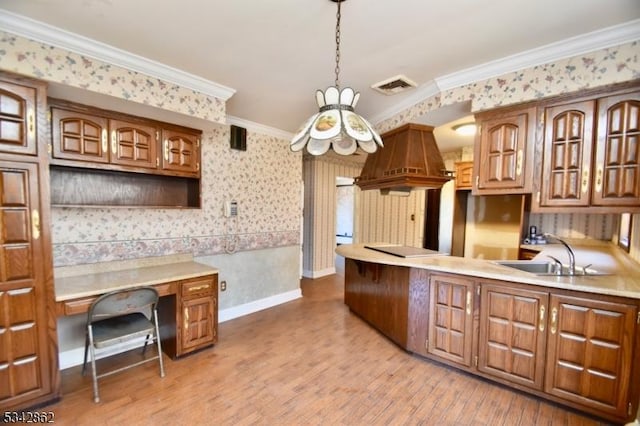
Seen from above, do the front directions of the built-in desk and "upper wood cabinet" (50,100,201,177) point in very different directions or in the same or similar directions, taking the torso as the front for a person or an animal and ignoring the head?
same or similar directions

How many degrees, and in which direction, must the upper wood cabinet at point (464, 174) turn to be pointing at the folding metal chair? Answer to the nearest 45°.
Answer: approximately 45° to its right

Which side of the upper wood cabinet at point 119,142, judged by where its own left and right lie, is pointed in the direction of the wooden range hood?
front

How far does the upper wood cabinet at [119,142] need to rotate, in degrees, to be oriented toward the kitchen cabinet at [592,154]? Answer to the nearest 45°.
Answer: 0° — it already faces it

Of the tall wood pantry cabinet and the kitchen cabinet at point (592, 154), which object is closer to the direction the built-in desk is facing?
the kitchen cabinet

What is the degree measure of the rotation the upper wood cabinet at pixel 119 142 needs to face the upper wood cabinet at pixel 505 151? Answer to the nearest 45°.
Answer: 0° — it already faces it

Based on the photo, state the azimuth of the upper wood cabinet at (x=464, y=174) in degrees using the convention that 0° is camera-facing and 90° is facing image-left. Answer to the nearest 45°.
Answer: approximately 0°

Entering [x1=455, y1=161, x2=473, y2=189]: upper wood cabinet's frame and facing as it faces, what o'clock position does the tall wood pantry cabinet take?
The tall wood pantry cabinet is roughly at 1 o'clock from the upper wood cabinet.

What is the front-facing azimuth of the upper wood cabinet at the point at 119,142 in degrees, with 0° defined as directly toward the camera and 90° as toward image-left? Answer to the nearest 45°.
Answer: approximately 315°

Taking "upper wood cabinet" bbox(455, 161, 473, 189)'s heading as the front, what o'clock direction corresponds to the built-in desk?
The built-in desk is roughly at 1 o'clock from the upper wood cabinet.

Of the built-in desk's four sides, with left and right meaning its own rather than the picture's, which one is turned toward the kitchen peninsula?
front

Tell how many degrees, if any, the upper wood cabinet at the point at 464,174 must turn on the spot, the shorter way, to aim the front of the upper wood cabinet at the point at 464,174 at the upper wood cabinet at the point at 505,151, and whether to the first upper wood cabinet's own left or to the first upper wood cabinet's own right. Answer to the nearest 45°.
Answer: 0° — it already faces it

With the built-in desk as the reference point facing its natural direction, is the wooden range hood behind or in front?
in front

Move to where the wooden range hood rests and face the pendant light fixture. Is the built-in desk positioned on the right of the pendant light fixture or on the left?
right

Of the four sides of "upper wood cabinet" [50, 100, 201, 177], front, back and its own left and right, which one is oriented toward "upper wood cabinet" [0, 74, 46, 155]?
right

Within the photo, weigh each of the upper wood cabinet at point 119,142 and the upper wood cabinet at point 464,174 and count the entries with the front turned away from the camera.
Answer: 0

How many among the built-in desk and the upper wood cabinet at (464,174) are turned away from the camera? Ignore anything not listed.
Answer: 0

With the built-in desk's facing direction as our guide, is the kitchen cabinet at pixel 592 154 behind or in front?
in front
